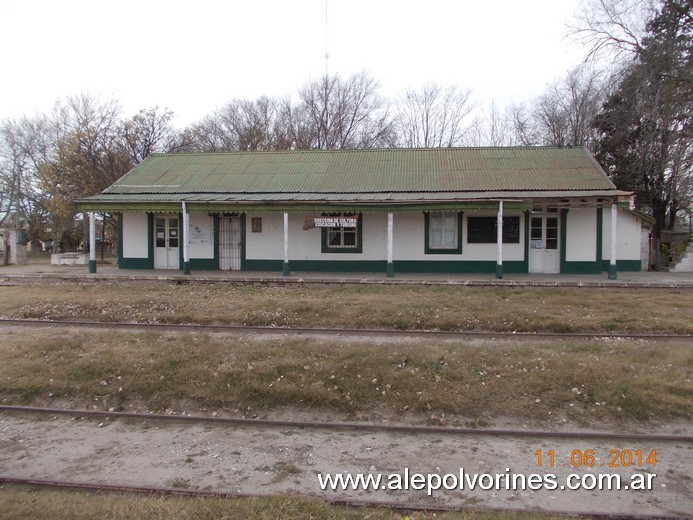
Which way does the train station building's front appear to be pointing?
toward the camera

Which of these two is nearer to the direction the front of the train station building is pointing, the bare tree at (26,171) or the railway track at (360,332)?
the railway track

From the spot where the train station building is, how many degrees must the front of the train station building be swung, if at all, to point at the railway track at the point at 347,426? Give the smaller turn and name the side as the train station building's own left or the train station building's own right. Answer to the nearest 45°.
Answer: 0° — it already faces it

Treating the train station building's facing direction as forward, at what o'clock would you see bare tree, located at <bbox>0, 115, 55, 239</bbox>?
The bare tree is roughly at 4 o'clock from the train station building.

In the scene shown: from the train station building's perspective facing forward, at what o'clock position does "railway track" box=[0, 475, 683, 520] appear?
The railway track is roughly at 12 o'clock from the train station building.

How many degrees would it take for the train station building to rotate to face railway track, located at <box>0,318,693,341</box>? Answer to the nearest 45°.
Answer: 0° — it already faces it
